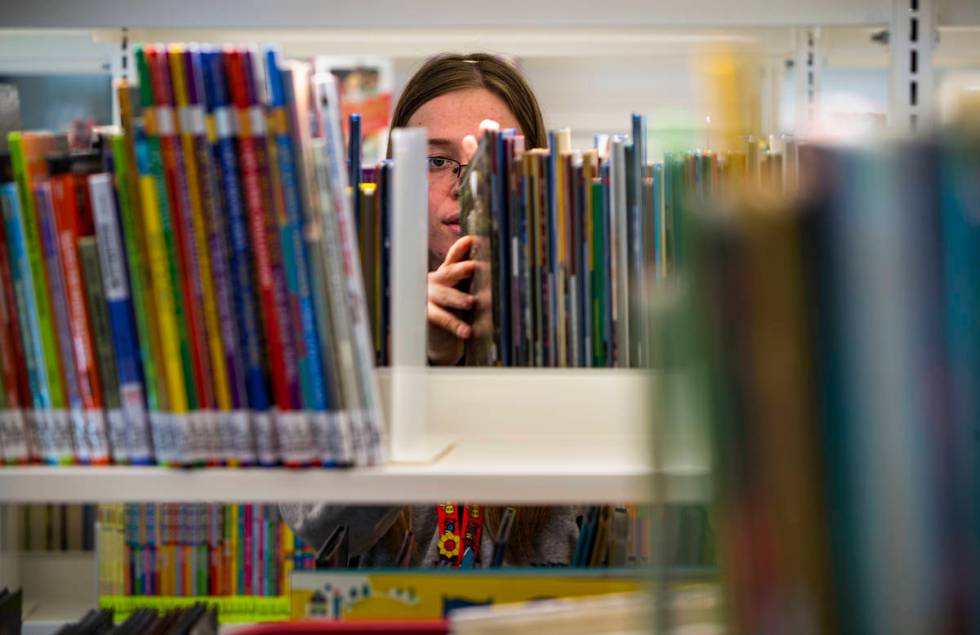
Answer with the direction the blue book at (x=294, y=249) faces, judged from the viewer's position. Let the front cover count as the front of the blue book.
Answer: facing to the right of the viewer

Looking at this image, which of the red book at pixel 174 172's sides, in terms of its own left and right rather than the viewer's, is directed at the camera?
right

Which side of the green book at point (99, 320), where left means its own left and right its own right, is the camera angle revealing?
right
